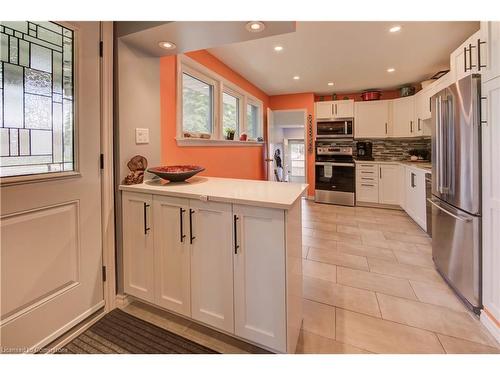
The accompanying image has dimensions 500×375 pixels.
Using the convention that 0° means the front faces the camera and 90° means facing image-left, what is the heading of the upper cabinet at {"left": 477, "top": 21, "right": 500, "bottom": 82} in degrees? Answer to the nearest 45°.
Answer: approximately 90°

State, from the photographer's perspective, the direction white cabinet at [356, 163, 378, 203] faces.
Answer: facing the viewer

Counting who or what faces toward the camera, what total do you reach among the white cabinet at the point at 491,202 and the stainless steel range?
1

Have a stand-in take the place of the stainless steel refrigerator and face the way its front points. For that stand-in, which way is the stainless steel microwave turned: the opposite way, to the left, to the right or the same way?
to the left

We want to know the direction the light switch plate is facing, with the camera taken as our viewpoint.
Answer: facing the viewer and to the right of the viewer

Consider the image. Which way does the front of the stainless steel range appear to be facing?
toward the camera

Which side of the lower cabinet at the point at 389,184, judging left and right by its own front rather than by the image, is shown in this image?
front

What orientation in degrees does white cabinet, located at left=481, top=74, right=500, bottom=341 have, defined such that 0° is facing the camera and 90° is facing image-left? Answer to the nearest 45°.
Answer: approximately 90°

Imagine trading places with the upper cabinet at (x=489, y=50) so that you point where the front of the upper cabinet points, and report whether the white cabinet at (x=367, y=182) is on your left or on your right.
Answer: on your right

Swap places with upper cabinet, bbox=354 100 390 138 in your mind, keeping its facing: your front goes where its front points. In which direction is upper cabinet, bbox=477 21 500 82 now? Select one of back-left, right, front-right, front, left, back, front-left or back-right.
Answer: front
